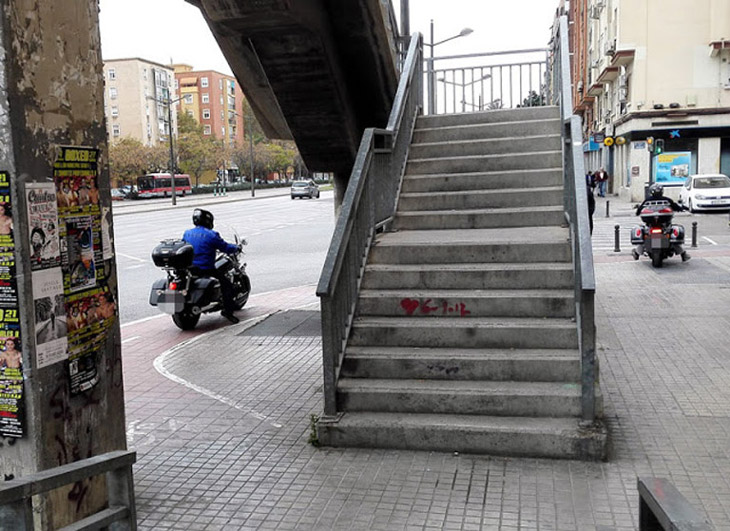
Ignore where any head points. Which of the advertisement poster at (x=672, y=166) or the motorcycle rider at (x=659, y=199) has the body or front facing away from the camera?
the motorcycle rider

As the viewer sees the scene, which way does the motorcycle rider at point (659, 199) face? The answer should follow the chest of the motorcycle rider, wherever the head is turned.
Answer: away from the camera

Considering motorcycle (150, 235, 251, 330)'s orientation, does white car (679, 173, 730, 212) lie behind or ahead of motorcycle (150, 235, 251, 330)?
ahead

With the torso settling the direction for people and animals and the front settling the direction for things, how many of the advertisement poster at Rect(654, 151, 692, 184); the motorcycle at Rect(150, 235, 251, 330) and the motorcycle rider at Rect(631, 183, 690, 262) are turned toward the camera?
1

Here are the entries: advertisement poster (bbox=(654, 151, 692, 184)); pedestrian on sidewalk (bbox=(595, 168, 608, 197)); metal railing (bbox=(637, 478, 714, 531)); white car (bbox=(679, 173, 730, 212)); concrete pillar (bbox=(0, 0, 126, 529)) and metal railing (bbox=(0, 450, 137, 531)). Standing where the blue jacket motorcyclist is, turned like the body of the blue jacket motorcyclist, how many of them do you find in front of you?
3

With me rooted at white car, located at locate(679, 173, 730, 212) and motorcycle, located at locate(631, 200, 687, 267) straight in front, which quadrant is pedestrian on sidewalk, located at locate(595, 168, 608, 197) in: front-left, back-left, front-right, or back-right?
back-right

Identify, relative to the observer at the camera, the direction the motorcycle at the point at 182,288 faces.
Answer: facing away from the viewer and to the right of the viewer

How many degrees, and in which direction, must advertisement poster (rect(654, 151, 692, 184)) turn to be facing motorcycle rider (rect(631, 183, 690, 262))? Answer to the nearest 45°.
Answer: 0° — it already faces them

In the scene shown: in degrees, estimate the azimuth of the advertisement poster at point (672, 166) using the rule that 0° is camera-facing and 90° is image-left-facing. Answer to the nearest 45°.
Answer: approximately 0°

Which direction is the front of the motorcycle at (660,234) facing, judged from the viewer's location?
facing away from the viewer

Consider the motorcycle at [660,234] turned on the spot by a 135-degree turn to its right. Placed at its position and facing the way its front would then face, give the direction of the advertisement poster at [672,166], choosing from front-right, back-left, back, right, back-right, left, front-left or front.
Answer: back-left

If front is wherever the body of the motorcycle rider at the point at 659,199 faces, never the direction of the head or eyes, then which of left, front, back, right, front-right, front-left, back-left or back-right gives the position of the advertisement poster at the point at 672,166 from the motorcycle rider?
front

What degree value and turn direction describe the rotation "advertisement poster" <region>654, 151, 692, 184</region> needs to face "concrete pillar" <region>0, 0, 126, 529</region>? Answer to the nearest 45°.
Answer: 0° — it already faces it

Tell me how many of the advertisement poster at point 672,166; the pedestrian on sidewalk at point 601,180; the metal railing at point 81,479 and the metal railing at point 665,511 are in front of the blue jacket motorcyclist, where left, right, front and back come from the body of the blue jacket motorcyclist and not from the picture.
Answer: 2

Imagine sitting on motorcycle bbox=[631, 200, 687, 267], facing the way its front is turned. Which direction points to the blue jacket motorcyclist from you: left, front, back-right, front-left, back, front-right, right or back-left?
back-left

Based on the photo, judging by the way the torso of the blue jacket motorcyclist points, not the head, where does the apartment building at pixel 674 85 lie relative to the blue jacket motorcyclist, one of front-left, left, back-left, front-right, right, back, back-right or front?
front

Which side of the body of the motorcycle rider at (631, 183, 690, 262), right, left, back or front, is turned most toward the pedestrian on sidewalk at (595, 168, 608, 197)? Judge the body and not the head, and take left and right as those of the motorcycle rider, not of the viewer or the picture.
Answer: front

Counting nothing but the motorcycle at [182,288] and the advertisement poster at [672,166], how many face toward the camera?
1
